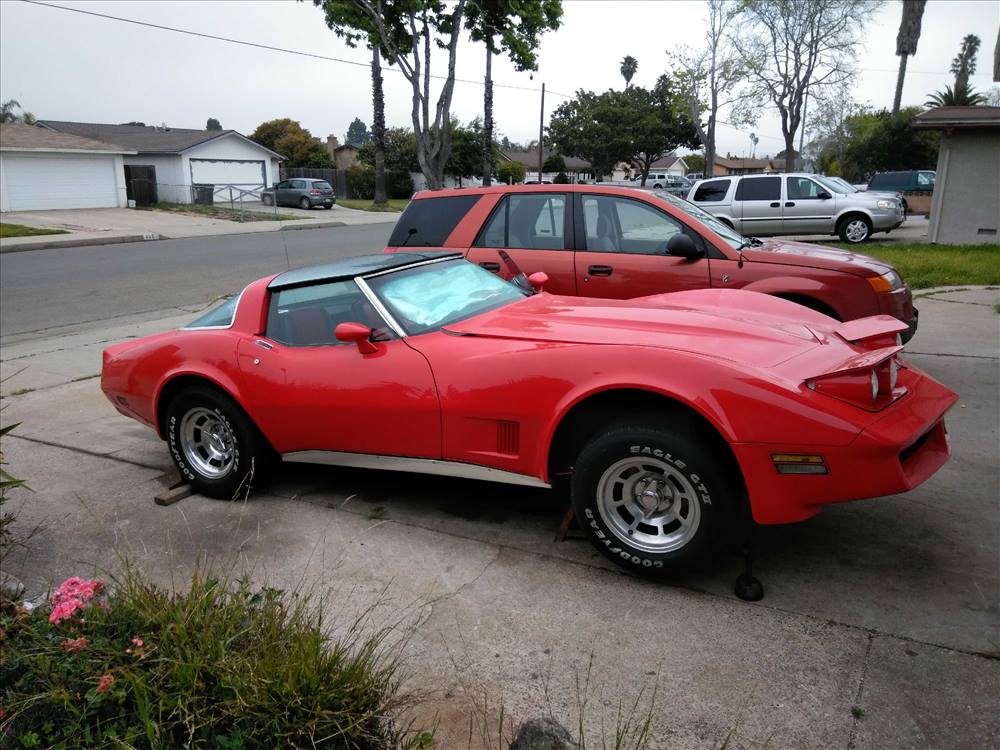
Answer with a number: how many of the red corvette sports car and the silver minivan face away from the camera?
0

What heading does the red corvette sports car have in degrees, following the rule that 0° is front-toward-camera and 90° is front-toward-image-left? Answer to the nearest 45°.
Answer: approximately 315°

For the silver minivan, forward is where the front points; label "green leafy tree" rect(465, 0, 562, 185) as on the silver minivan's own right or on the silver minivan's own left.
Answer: on the silver minivan's own left

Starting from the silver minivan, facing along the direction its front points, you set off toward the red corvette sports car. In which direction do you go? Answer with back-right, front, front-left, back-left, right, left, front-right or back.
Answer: right

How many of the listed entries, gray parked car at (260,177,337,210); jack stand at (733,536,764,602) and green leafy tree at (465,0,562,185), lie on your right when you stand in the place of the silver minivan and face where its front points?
1

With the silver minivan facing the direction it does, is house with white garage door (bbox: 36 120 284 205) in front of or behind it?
behind

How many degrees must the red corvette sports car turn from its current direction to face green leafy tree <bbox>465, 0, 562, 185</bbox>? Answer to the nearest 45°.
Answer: approximately 135° to its left

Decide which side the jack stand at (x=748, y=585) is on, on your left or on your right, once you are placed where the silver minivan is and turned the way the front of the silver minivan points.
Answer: on your right

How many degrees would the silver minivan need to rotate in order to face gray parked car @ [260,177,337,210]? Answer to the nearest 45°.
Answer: approximately 135° to its left

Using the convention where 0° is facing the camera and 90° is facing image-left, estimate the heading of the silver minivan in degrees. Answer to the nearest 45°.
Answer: approximately 270°
